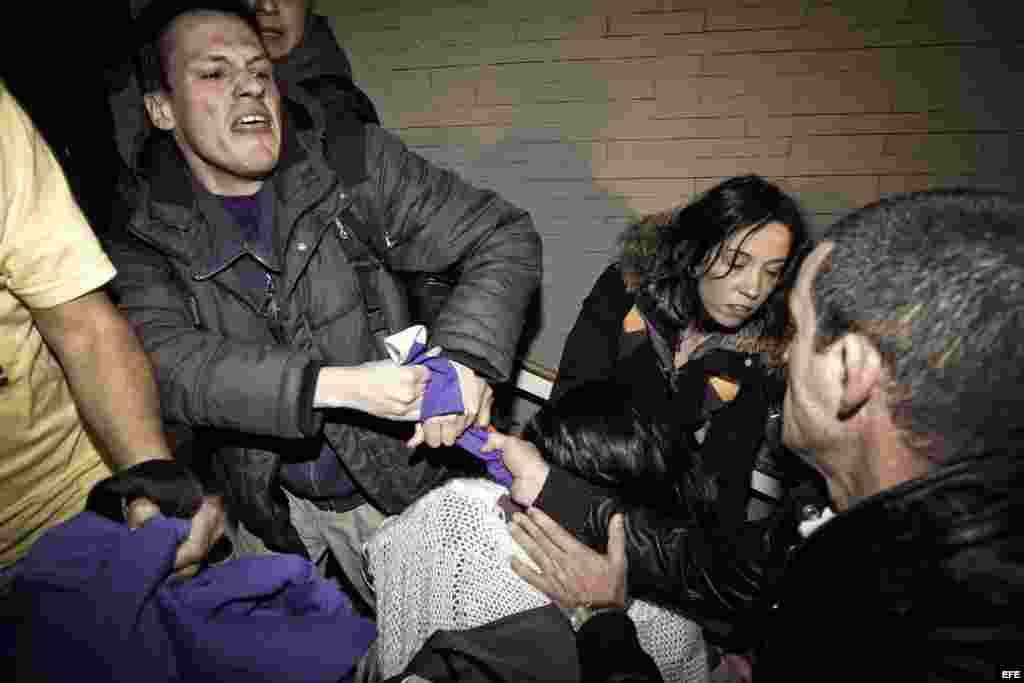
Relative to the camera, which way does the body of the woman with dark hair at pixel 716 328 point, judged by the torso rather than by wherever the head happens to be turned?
toward the camera

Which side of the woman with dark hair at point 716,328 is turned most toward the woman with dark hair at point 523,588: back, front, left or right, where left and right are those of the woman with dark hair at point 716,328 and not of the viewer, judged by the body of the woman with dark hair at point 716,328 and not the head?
front
